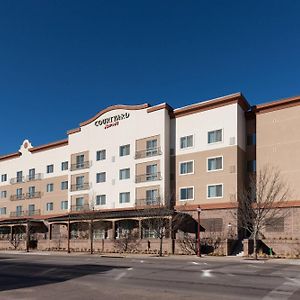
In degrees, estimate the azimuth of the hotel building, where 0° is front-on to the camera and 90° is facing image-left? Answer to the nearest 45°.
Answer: approximately 45°
